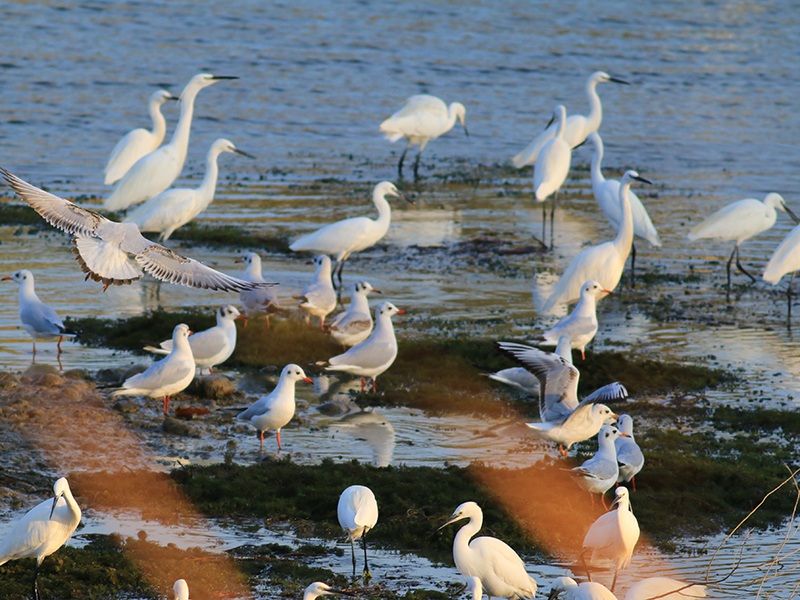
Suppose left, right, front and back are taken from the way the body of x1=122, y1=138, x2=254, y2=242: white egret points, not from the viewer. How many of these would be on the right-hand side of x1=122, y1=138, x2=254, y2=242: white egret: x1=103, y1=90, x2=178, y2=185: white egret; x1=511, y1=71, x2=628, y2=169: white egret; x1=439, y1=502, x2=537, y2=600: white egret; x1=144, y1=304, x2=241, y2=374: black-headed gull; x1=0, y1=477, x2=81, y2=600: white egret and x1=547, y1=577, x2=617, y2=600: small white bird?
4

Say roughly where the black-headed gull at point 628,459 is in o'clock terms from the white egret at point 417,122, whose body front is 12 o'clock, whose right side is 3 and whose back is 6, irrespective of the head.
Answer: The black-headed gull is roughly at 3 o'clock from the white egret.

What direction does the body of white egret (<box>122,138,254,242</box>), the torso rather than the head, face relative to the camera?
to the viewer's right

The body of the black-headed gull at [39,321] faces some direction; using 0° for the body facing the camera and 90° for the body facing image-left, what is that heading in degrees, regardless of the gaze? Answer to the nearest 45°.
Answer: approximately 90°

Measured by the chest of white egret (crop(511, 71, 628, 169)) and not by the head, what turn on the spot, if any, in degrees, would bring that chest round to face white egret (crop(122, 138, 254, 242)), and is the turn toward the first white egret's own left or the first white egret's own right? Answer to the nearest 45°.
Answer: approximately 135° to the first white egret's own right

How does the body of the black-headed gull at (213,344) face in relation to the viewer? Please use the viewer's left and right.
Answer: facing to the right of the viewer

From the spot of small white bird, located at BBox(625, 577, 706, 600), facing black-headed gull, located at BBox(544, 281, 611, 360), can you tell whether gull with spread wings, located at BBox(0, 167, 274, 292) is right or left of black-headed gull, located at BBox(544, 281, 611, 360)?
left

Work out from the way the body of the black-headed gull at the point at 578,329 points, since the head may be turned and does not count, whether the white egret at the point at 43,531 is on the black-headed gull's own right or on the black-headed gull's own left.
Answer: on the black-headed gull's own right

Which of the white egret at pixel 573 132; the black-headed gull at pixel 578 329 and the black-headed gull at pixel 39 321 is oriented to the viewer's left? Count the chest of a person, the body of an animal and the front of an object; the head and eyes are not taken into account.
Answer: the black-headed gull at pixel 39 321
